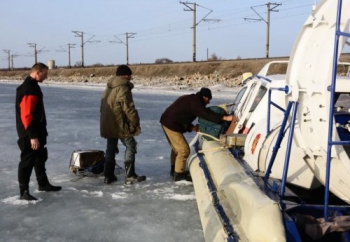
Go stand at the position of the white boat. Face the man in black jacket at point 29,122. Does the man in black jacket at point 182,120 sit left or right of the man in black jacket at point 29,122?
right

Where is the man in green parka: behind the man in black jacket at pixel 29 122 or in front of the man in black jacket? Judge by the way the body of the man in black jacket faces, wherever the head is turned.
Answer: in front

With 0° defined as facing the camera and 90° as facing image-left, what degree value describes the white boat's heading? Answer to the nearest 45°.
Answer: approximately 135°

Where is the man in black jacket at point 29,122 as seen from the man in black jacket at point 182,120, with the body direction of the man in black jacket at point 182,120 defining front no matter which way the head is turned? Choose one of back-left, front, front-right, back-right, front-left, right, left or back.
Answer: back-right

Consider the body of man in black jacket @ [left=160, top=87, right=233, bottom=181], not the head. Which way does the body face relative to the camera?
to the viewer's right

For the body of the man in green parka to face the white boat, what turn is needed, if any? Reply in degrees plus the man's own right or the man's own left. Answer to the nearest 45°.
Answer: approximately 90° to the man's own right

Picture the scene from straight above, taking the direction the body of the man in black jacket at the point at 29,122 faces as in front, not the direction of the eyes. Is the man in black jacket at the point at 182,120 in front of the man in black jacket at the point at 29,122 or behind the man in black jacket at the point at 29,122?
in front

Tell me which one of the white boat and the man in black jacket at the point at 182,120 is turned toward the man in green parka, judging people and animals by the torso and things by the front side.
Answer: the white boat

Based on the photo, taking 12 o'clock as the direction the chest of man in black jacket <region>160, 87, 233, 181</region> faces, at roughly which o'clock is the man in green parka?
The man in green parka is roughly at 5 o'clock from the man in black jacket.

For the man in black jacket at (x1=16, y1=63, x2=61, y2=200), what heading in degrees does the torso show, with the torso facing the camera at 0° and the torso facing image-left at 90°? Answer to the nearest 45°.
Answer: approximately 270°

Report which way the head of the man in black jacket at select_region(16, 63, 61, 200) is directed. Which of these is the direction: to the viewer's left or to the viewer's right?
to the viewer's right

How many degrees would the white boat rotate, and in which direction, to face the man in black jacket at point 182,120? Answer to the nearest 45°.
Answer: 0° — it already faces them

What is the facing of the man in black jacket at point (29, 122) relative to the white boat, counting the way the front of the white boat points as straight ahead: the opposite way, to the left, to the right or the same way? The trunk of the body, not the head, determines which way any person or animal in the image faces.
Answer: to the right

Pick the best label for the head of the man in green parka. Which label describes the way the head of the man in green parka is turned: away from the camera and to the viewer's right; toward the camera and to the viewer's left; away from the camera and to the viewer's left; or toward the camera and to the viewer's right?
away from the camera and to the viewer's right

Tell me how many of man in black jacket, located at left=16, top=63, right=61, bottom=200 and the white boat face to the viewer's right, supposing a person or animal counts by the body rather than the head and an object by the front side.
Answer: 1
